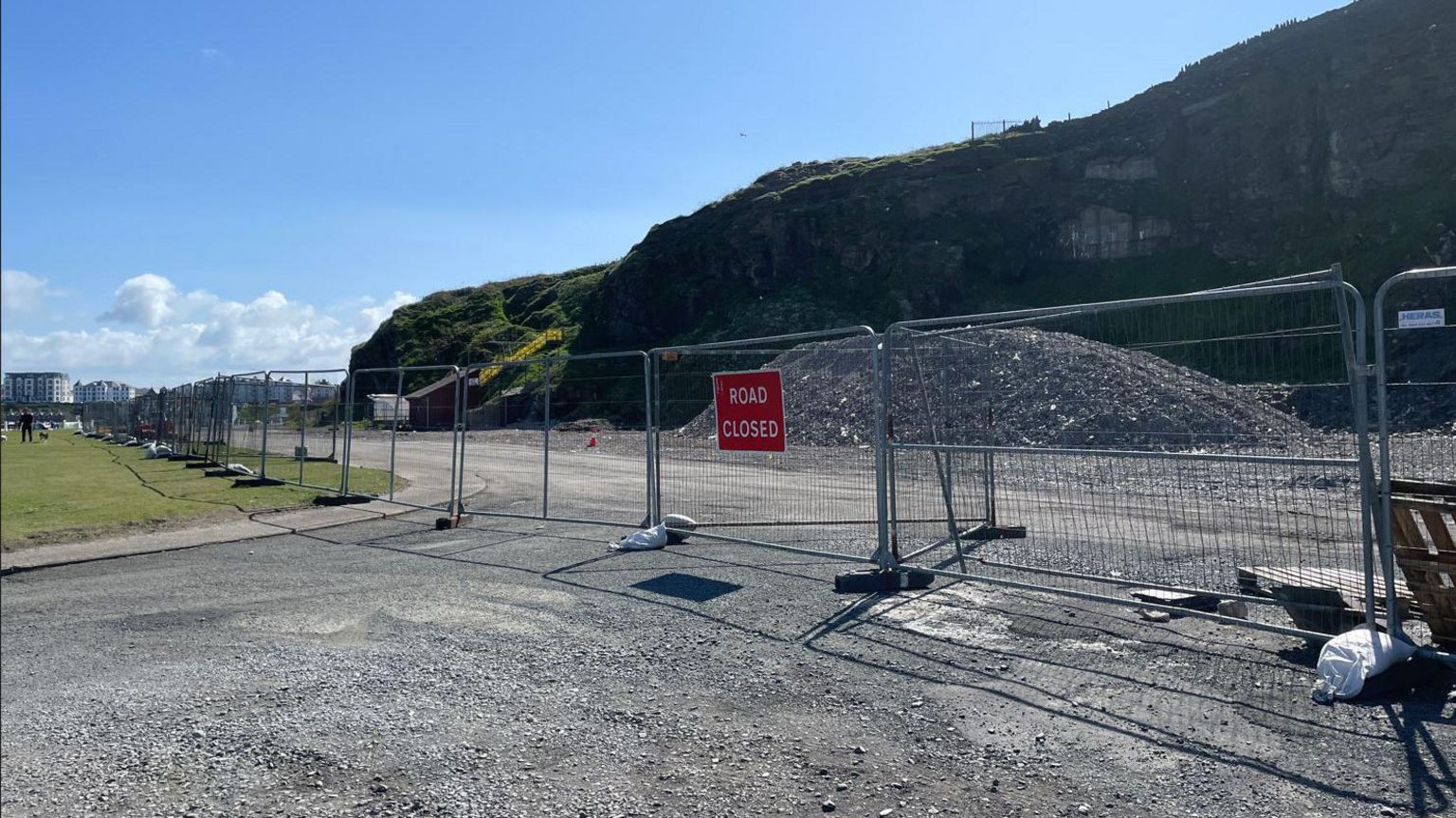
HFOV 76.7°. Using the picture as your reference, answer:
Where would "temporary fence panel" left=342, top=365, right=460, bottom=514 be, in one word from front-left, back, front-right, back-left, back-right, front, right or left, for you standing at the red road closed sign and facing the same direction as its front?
back-right

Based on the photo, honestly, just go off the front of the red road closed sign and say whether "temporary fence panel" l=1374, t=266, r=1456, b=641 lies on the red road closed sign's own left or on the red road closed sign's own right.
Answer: on the red road closed sign's own left

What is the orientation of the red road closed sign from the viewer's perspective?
toward the camera

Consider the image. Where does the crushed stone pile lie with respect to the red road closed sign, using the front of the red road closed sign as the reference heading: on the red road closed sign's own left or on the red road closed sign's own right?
on the red road closed sign's own left

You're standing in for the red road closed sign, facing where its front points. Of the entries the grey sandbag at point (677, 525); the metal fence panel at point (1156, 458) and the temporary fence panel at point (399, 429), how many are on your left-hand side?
1

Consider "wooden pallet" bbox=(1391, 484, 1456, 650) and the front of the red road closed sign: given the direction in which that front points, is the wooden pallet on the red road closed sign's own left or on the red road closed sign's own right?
on the red road closed sign's own left

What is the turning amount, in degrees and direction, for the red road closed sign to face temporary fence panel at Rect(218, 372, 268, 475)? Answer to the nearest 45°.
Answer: approximately 135° to its right

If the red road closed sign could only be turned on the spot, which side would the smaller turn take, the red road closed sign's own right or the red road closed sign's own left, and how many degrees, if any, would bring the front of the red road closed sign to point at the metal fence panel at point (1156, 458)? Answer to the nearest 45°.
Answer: approximately 90° to the red road closed sign's own left

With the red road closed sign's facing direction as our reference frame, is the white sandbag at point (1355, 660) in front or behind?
in front
